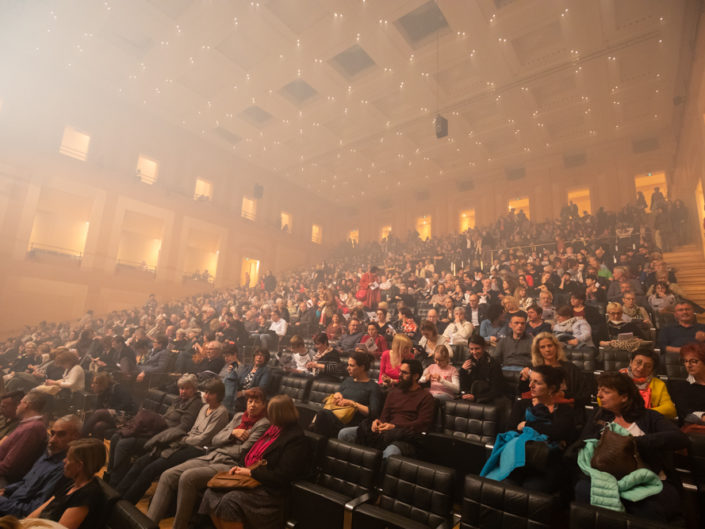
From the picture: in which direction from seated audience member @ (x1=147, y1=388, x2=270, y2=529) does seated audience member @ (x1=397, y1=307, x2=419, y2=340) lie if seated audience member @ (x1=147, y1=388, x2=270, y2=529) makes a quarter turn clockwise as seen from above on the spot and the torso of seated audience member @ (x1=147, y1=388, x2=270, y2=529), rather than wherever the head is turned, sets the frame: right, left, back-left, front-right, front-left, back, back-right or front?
right

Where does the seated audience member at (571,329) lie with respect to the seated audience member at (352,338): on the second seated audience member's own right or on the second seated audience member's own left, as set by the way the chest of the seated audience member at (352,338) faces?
on the second seated audience member's own left

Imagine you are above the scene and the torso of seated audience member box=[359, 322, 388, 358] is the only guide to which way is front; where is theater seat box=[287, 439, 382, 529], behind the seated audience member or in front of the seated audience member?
in front

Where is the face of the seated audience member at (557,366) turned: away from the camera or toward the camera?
toward the camera

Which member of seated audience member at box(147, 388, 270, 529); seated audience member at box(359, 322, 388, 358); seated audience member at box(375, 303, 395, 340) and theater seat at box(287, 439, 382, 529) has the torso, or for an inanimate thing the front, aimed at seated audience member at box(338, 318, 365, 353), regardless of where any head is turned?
seated audience member at box(375, 303, 395, 340)

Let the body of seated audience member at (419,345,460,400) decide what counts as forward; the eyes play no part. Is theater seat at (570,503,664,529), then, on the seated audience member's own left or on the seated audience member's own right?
on the seated audience member's own left

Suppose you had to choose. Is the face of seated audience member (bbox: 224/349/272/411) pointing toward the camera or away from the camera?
toward the camera

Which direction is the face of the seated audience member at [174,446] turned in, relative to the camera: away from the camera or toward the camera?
toward the camera

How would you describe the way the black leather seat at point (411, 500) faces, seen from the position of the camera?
facing the viewer and to the left of the viewer

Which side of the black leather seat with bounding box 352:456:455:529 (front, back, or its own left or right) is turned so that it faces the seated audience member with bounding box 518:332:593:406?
back

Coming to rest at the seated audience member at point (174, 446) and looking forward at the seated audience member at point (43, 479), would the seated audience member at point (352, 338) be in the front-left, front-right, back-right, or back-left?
back-right

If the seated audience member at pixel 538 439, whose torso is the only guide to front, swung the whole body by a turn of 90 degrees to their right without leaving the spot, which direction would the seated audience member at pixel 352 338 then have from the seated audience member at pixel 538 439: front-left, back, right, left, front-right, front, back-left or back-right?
front

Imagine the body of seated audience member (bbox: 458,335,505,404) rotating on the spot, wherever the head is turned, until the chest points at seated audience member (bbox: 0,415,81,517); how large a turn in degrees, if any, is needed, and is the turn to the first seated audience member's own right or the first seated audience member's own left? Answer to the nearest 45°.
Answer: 0° — they already face them
